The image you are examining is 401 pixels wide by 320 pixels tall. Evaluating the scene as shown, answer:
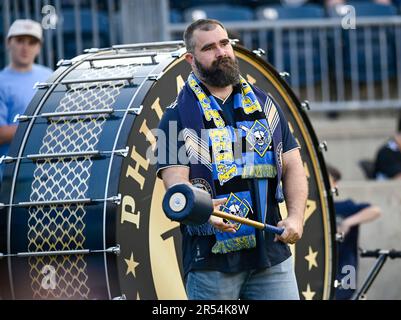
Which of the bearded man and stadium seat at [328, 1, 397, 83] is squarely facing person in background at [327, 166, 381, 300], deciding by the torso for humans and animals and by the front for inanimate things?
the stadium seat

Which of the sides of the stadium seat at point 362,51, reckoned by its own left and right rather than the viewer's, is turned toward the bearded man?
front

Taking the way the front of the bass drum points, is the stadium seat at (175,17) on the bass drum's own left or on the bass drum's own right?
on the bass drum's own left

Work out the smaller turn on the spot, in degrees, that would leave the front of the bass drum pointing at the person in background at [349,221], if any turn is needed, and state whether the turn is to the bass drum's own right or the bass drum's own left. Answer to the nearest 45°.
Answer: approximately 90° to the bass drum's own left

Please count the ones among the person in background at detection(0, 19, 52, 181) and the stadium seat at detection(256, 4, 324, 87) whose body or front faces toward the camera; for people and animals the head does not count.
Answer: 2

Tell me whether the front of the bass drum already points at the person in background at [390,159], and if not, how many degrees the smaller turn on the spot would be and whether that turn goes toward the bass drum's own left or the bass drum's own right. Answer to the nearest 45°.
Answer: approximately 90° to the bass drum's own left

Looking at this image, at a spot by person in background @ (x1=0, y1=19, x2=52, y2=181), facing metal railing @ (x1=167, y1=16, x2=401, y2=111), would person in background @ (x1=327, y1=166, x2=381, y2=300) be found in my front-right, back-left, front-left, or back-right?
front-right

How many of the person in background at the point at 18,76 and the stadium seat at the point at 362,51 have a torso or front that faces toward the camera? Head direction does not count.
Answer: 2

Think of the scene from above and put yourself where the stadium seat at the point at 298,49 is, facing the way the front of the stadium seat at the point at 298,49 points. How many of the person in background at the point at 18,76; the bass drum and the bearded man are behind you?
0

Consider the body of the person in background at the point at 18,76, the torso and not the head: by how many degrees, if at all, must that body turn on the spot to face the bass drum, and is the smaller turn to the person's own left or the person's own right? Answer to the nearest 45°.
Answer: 0° — they already face it

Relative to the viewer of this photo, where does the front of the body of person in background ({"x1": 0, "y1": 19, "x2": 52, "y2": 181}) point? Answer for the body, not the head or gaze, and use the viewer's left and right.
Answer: facing the viewer

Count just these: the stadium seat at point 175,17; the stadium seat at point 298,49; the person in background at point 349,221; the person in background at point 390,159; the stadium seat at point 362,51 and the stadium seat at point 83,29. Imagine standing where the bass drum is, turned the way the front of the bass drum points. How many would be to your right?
0

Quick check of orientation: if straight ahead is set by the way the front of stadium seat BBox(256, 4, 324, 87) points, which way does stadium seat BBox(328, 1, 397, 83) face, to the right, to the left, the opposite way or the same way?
the same way

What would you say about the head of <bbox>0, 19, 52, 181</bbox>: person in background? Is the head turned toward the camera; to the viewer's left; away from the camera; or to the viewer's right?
toward the camera

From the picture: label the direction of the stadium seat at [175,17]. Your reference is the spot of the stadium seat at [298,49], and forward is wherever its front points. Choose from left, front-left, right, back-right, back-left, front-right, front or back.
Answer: right

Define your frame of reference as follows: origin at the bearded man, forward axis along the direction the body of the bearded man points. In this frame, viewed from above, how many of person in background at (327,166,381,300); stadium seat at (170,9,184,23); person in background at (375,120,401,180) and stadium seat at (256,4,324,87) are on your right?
0

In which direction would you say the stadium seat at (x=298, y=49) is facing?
toward the camera

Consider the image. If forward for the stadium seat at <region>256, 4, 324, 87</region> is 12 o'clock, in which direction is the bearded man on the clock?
The bearded man is roughly at 12 o'clock from the stadium seat.
